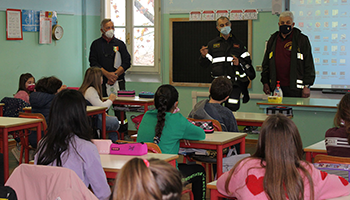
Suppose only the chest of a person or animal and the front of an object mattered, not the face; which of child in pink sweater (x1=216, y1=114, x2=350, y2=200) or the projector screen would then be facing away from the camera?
the child in pink sweater

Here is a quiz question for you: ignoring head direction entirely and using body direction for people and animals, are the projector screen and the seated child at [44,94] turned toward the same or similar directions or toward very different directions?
very different directions

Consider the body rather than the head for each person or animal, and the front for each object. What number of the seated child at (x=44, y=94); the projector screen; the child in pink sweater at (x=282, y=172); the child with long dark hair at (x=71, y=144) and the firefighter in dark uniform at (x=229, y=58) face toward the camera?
2

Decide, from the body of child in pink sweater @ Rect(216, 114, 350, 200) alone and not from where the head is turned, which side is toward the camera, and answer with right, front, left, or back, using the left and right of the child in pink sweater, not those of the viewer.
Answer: back

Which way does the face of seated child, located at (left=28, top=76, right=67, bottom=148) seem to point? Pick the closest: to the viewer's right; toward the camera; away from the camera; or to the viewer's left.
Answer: away from the camera

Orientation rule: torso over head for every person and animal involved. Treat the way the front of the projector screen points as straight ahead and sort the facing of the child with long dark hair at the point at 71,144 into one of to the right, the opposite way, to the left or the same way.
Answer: the opposite way

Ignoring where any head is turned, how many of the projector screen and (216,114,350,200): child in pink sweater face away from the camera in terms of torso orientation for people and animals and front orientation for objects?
1

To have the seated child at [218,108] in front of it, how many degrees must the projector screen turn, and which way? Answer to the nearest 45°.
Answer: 0° — it already faces them

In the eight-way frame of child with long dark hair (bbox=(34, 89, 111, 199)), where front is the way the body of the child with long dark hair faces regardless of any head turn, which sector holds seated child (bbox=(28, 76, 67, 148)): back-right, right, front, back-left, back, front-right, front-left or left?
front-left

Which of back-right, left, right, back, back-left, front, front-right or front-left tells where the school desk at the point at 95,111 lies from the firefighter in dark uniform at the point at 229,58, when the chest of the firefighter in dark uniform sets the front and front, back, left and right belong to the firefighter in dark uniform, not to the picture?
right

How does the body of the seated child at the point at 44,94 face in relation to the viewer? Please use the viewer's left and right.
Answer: facing away from the viewer and to the right of the viewer

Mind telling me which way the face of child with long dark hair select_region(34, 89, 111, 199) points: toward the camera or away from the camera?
away from the camera

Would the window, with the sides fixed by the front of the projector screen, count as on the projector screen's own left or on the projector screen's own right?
on the projector screen's own right

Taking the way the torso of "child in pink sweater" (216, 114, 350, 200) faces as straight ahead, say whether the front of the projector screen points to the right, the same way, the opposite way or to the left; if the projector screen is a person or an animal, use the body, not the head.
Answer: the opposite way

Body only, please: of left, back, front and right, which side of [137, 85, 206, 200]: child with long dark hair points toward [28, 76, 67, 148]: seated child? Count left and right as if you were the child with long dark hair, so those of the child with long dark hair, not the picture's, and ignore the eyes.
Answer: left

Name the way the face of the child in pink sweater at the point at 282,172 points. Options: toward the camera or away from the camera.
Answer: away from the camera
